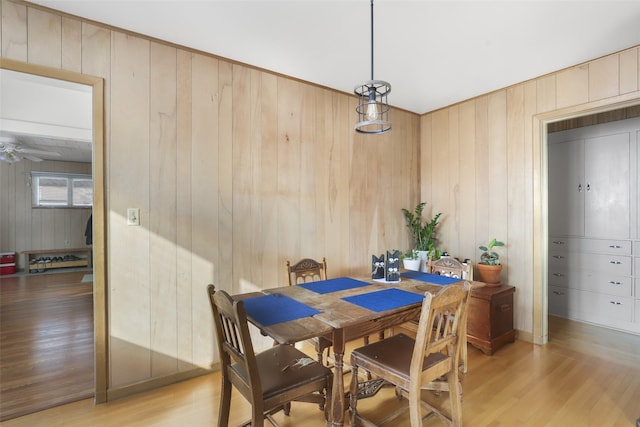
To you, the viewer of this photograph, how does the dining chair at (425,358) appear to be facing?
facing away from the viewer and to the left of the viewer

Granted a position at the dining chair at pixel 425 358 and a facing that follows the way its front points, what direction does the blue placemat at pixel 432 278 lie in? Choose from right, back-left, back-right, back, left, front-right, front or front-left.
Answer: front-right

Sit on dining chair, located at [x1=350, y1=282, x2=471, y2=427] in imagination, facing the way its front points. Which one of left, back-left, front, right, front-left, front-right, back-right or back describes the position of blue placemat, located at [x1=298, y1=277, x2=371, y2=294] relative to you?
front

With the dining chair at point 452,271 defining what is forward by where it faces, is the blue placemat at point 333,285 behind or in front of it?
in front

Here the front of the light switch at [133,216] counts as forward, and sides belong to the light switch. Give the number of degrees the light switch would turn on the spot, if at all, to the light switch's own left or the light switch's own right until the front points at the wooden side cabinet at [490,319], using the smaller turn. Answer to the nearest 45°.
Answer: approximately 90° to the light switch's own left

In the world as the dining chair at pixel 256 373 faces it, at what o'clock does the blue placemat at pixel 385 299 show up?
The blue placemat is roughly at 1 o'clock from the dining chair.

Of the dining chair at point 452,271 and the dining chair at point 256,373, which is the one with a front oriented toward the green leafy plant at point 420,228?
the dining chair at point 256,373

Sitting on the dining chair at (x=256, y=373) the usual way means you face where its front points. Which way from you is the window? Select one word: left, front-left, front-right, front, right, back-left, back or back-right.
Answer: left

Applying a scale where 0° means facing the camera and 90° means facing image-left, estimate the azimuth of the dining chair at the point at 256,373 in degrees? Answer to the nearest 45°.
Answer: approximately 225°

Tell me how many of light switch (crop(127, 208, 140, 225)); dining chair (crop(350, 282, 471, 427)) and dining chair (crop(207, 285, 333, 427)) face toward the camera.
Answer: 1

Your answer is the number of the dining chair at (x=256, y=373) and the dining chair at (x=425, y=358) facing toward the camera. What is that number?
0
